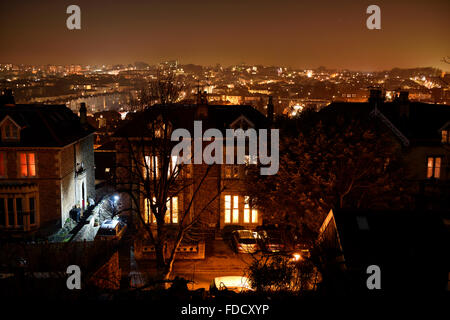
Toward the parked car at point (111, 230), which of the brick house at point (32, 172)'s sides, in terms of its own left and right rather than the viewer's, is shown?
left

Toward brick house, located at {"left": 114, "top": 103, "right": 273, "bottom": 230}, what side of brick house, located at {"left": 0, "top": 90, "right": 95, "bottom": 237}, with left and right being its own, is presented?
left

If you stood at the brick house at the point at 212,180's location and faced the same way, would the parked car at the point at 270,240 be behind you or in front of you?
in front

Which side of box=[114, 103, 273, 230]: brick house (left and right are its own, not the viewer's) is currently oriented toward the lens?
front

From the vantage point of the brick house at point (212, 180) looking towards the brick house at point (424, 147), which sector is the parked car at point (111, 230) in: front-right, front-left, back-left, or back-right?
back-right

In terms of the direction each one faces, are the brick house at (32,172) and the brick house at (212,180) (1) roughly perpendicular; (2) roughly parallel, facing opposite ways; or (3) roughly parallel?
roughly parallel

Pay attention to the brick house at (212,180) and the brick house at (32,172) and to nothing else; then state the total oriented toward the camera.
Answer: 2

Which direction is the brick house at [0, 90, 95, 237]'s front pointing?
toward the camera

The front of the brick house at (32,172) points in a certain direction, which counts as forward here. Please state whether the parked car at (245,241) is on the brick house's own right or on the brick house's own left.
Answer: on the brick house's own left

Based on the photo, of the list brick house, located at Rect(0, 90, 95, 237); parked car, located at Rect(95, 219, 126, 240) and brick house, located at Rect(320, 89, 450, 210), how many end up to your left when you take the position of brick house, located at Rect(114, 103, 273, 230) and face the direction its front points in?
1

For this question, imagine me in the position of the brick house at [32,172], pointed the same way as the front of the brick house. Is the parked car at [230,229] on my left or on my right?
on my left
